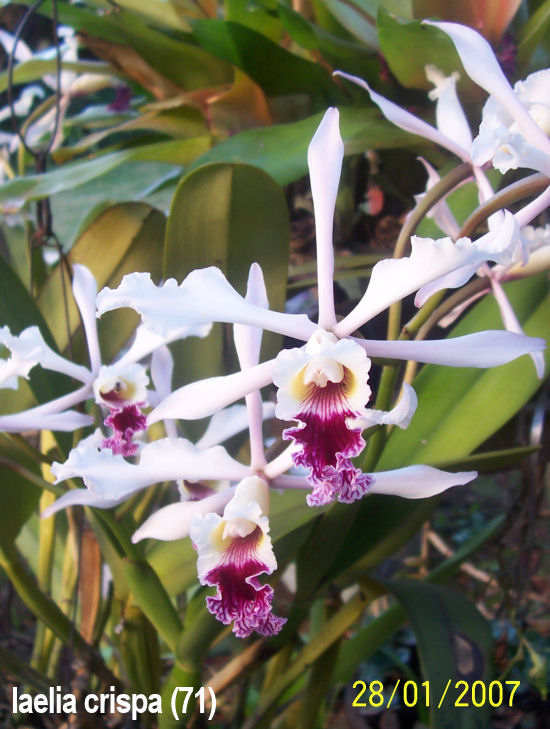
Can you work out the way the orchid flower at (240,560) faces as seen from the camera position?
facing the viewer

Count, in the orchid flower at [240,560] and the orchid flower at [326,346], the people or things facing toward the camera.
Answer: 2

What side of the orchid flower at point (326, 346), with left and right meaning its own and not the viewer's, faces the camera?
front
